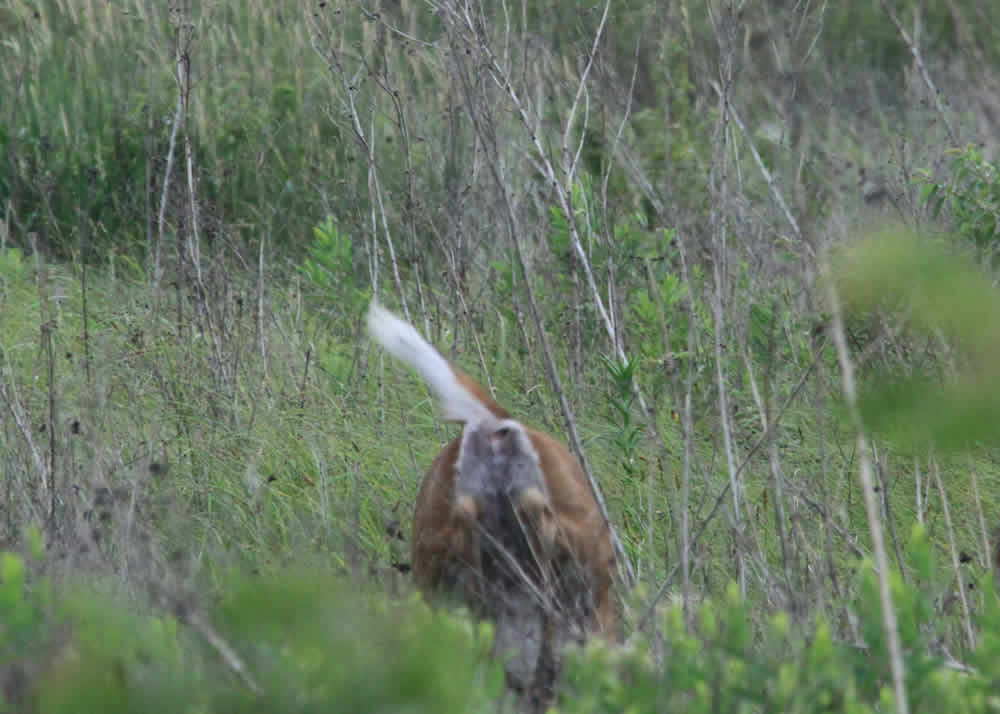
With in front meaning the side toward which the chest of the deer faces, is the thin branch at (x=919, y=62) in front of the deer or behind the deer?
in front

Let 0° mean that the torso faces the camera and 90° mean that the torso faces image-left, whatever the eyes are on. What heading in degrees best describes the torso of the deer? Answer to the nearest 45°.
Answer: approximately 180°
